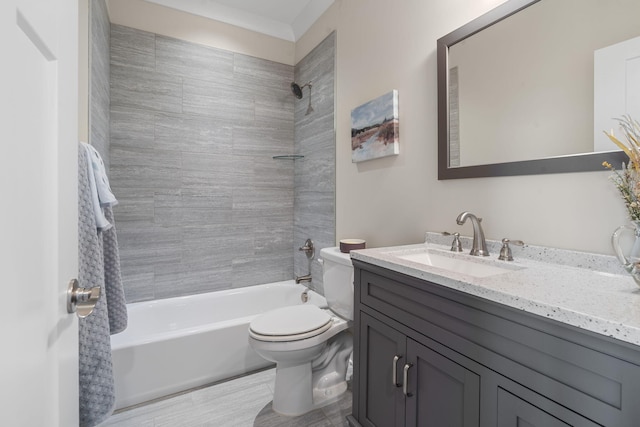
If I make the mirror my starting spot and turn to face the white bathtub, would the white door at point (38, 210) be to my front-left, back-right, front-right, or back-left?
front-left

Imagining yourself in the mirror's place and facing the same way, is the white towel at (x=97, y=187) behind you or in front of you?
in front

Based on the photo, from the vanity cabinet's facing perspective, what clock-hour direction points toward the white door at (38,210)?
The white door is roughly at 12 o'clock from the vanity cabinet.

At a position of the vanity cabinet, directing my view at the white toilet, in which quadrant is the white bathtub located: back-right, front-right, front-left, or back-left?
front-left

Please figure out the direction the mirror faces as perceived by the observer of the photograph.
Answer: facing the viewer and to the left of the viewer
